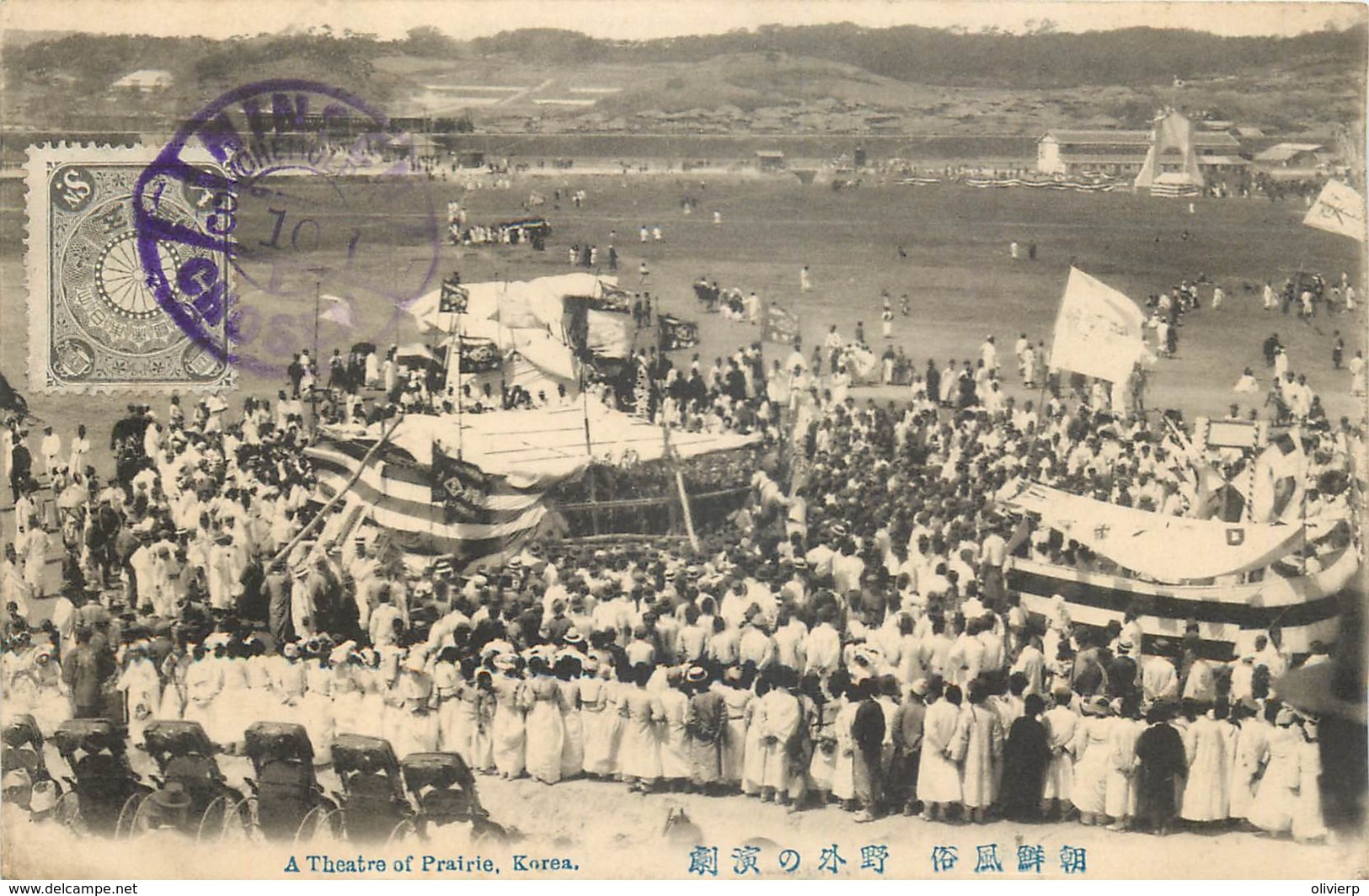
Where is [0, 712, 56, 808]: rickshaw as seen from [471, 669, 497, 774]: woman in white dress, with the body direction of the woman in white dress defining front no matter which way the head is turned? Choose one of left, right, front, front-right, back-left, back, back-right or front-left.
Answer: left

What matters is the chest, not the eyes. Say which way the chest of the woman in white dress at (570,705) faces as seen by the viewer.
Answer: away from the camera

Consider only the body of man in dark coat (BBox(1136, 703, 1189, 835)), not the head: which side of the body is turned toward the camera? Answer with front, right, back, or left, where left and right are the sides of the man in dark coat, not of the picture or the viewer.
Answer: back

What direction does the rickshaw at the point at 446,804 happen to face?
away from the camera

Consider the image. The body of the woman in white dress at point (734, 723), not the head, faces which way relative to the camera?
away from the camera

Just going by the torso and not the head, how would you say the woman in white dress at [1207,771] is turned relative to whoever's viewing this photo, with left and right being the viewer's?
facing away from the viewer

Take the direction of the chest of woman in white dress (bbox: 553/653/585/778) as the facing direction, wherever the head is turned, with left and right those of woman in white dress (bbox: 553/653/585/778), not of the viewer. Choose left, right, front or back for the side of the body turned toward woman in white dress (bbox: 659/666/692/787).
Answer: right

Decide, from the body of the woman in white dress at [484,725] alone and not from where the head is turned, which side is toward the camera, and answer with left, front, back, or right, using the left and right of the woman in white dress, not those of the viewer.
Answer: back

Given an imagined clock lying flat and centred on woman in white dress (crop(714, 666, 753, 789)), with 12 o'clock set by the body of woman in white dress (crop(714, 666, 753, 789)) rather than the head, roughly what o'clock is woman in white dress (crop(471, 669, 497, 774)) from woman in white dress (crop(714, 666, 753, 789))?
woman in white dress (crop(471, 669, 497, 774)) is roughly at 9 o'clock from woman in white dress (crop(714, 666, 753, 789)).

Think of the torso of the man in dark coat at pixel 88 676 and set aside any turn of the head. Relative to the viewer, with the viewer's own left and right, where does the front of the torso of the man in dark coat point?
facing away from the viewer

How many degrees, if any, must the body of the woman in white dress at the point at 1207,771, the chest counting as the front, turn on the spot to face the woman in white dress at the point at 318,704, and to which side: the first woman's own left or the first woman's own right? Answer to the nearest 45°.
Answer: approximately 90° to the first woman's own left

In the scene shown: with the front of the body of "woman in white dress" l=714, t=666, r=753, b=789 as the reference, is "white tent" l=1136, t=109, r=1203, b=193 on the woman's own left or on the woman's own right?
on the woman's own right
